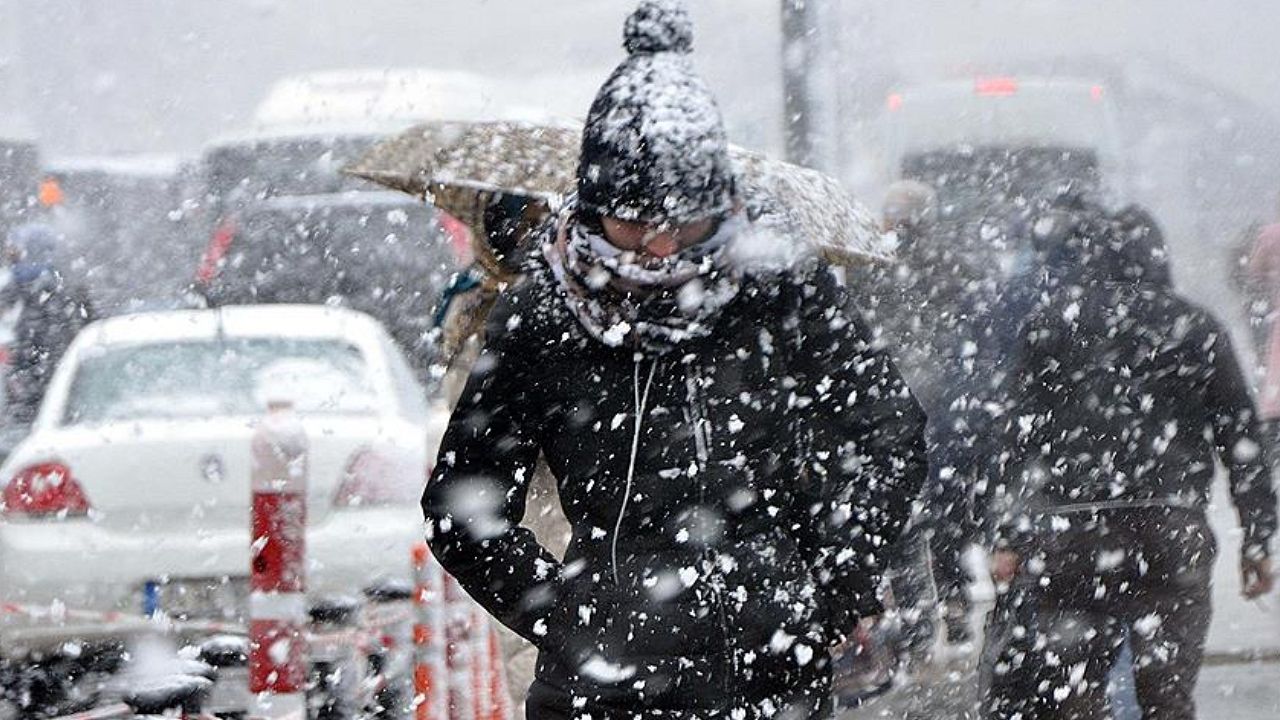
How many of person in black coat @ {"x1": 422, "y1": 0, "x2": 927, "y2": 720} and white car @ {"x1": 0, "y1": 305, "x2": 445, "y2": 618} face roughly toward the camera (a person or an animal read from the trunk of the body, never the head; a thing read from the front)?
1

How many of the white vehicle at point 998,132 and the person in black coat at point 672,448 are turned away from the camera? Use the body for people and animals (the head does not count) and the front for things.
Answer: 1

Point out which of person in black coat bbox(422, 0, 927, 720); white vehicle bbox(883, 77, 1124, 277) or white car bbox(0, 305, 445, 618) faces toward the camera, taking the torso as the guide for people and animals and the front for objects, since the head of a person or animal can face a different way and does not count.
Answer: the person in black coat

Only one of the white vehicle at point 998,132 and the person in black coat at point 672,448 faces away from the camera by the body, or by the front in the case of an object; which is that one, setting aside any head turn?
the white vehicle

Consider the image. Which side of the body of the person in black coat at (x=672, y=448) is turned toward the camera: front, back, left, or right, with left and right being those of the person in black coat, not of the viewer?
front

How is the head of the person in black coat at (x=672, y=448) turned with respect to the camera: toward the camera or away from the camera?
toward the camera

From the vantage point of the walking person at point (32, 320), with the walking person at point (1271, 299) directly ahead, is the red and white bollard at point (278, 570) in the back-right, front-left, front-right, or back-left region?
front-right

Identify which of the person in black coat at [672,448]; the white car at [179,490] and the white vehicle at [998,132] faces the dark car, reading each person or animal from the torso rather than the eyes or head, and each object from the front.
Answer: the white car

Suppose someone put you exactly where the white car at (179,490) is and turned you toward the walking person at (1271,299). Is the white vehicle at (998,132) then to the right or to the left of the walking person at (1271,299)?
left

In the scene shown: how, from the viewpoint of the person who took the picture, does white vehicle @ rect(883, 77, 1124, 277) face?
facing away from the viewer
